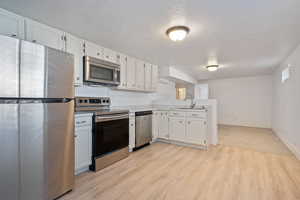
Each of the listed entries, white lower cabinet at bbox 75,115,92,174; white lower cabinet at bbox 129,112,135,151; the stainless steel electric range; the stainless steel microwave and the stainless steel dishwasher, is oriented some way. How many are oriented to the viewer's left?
0

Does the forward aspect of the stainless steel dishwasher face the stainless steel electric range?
no

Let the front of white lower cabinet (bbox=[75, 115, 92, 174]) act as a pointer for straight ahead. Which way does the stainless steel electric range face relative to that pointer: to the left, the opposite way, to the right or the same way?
the same way

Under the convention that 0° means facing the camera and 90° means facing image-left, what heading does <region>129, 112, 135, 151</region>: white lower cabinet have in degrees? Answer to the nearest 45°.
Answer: approximately 315°

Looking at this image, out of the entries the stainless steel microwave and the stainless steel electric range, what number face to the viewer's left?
0

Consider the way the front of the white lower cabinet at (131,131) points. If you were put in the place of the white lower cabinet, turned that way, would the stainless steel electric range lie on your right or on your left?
on your right

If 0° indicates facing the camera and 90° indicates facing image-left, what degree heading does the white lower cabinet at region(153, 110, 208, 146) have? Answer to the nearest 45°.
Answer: approximately 45°

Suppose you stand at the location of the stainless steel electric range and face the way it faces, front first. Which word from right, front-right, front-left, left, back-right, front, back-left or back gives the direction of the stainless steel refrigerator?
right

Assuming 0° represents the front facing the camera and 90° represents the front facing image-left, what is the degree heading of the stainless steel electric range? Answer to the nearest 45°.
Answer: approximately 315°

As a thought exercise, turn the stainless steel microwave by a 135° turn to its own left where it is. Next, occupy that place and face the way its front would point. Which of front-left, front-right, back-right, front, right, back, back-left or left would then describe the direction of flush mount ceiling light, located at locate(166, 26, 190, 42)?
back-right

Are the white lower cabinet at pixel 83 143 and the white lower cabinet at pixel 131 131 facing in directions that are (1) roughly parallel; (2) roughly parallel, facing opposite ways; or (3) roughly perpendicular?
roughly parallel

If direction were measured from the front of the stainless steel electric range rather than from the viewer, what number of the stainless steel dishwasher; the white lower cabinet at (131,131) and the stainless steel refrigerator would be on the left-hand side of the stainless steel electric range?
2

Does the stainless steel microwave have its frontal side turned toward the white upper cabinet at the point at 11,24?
no

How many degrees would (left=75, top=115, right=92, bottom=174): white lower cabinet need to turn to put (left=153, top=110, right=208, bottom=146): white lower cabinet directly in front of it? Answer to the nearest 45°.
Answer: approximately 45° to its left

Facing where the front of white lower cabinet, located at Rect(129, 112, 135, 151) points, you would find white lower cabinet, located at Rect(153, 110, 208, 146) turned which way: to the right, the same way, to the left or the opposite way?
to the right

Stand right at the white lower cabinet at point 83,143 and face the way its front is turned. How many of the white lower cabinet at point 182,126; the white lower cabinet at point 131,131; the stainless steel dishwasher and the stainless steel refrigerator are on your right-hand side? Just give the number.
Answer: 1

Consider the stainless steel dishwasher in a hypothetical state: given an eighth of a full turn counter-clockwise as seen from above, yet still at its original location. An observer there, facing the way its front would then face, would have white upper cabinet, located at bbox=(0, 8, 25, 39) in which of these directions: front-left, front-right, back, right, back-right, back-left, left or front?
back-right
